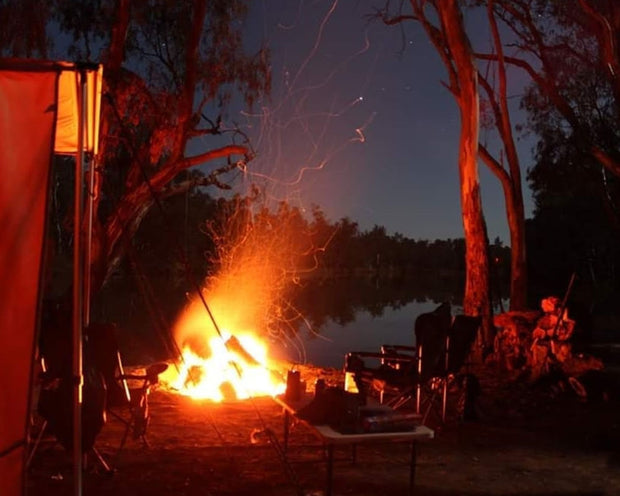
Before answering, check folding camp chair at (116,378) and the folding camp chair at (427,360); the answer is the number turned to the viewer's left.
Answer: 1

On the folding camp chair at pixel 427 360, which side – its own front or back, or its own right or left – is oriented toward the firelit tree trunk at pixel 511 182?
right

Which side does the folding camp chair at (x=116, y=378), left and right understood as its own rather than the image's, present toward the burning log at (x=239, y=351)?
front

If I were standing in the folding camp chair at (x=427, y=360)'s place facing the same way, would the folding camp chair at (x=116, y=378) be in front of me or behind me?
in front

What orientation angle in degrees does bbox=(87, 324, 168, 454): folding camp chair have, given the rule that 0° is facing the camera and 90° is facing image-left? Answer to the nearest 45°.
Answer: approximately 225°

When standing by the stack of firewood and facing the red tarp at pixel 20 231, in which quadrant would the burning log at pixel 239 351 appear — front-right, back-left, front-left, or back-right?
front-right

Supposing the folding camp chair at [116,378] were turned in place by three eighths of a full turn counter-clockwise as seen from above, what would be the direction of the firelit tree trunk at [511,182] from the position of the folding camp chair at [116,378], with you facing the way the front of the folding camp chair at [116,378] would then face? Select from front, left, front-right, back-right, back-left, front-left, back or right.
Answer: back-right

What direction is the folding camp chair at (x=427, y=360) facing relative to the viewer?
to the viewer's left

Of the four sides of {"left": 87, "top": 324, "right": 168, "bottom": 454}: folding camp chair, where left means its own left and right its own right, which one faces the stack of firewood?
front

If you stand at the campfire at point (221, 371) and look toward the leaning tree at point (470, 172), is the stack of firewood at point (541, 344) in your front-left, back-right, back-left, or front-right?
front-right

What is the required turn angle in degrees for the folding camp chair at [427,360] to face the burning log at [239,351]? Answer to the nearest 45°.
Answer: approximately 45° to its right
